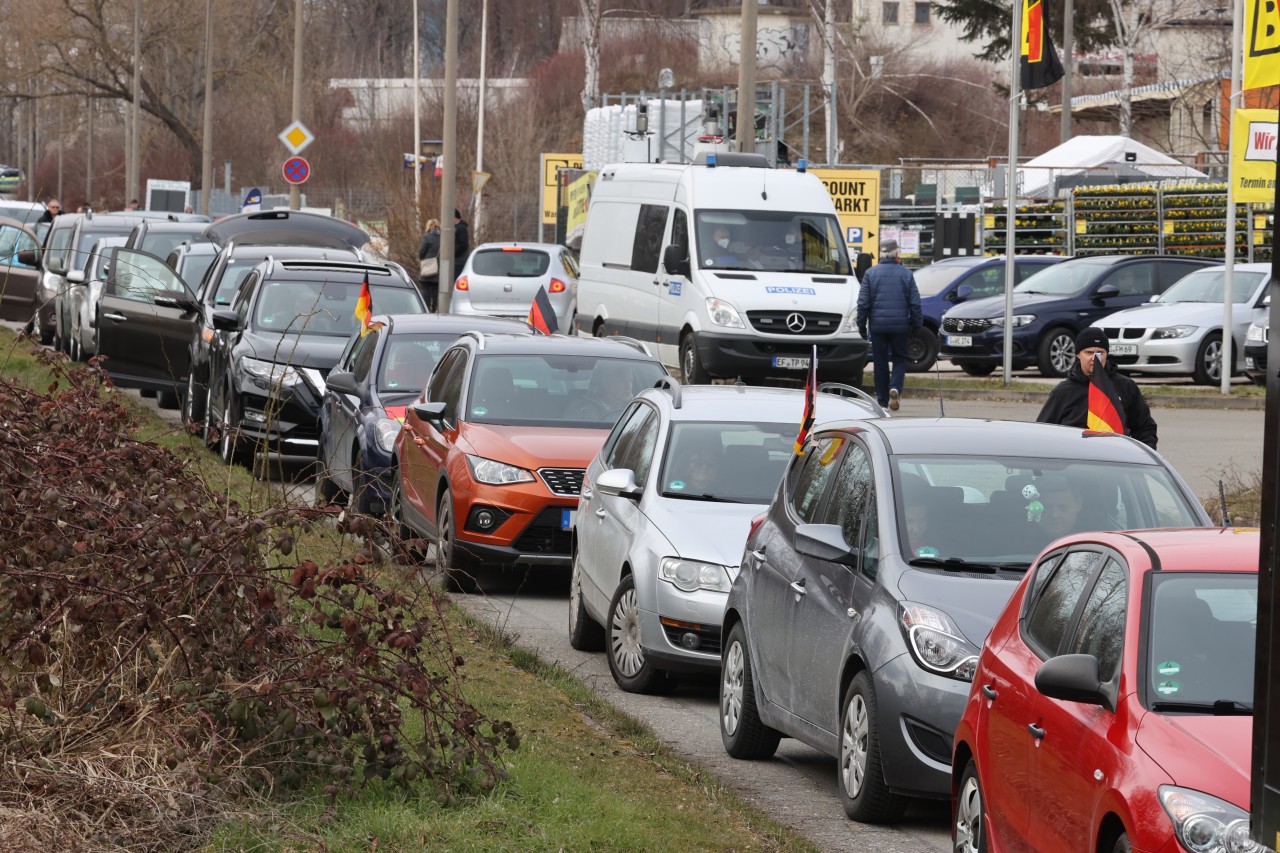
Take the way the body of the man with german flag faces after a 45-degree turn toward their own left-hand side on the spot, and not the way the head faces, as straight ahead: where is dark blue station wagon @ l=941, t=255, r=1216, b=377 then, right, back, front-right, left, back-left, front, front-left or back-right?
back-left

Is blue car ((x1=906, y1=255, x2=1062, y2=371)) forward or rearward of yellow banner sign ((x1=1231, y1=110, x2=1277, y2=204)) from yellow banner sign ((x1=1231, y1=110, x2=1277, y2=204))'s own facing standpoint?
rearward

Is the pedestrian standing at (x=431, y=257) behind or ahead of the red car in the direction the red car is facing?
behind

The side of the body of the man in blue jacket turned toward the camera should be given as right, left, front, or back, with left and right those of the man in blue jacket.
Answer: back

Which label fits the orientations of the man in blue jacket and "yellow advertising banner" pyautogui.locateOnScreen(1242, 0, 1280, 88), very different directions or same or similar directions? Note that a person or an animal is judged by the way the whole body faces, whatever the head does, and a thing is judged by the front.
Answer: very different directions

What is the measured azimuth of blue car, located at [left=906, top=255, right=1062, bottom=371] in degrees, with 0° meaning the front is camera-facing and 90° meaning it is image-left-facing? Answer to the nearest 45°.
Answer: approximately 45°

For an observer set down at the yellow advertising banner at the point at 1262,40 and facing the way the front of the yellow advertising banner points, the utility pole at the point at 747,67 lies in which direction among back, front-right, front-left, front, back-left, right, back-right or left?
back-right

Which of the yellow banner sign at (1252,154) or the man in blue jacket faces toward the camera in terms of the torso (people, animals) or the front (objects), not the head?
the yellow banner sign

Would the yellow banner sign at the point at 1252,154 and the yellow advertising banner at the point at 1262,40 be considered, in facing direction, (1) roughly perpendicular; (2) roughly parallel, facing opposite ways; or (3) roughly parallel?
roughly parallel

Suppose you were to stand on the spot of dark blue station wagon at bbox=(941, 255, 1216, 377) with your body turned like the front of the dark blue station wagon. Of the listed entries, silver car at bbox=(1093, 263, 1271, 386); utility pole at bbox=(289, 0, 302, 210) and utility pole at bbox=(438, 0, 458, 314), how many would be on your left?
1

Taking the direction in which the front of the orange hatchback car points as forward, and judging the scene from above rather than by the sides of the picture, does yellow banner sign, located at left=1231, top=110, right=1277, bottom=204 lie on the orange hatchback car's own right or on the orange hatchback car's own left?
on the orange hatchback car's own left

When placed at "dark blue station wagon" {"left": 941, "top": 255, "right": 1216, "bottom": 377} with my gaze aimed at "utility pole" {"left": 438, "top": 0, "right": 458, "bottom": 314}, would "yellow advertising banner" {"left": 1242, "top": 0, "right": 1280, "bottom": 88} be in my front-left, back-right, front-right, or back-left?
back-left

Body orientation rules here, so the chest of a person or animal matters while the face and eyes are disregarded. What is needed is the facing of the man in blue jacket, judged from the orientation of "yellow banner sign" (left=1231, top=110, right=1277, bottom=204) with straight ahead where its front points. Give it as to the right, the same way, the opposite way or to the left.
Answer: the opposite way

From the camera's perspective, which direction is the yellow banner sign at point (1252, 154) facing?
toward the camera

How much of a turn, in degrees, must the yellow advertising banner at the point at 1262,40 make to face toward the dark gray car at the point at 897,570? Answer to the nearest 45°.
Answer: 0° — it already faces it

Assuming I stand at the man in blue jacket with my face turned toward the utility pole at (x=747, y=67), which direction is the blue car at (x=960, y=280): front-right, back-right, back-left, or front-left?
front-right

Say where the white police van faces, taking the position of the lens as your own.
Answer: facing the viewer and to the right of the viewer

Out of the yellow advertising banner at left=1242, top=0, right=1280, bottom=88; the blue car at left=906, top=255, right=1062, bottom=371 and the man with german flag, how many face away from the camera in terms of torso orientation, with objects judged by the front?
0
